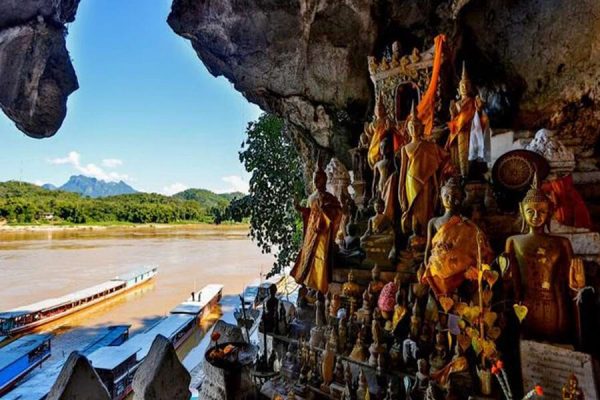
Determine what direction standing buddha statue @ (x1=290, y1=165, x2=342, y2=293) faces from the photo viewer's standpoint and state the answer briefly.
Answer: facing the viewer and to the left of the viewer

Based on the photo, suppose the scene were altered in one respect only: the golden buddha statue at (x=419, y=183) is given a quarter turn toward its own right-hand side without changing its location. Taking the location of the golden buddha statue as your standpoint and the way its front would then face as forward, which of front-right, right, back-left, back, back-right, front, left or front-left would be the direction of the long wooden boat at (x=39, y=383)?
front-left

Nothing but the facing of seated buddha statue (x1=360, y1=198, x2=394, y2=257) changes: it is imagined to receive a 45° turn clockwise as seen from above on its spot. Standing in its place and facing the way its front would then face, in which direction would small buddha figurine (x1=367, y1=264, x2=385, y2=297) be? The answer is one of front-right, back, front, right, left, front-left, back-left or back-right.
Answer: left

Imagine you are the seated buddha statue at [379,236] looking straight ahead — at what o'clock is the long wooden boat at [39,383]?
The long wooden boat is roughly at 2 o'clock from the seated buddha statue.

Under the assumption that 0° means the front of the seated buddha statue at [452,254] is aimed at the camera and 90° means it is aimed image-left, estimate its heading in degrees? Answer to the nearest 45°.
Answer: approximately 45°

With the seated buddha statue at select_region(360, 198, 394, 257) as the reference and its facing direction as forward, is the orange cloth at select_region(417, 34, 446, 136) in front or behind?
behind

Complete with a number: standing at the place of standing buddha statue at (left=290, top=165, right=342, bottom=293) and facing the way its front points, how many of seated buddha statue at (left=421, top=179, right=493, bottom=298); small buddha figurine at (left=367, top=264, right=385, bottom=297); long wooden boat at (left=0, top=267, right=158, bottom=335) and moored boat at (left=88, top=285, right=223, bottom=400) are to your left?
2

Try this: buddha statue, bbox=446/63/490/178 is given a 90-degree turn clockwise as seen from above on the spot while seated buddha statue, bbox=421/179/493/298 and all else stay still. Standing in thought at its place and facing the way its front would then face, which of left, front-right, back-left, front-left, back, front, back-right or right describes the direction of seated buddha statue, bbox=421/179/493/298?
back-left

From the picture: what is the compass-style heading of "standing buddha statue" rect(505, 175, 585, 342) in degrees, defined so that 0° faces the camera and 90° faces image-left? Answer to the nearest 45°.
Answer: approximately 0°

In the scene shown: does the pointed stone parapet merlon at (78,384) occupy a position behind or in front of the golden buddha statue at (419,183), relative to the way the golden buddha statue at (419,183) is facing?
in front

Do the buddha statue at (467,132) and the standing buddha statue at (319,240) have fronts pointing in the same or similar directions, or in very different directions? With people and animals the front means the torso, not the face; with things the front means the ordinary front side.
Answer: same or similar directions

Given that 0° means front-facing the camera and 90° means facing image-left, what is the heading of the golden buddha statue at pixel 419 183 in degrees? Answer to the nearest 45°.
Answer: approximately 45°

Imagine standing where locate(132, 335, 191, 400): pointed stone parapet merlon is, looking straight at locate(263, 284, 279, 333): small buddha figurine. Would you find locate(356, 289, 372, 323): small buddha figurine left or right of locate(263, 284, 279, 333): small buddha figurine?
right
